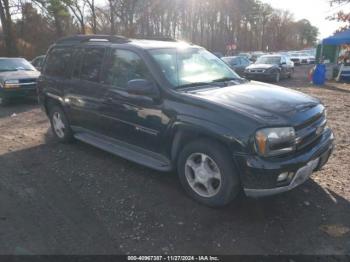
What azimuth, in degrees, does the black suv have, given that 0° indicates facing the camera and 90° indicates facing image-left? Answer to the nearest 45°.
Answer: approximately 315°

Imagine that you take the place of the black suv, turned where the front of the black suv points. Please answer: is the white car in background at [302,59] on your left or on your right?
on your left

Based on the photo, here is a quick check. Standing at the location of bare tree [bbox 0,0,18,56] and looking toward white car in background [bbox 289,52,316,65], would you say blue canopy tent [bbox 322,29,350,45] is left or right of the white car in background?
right

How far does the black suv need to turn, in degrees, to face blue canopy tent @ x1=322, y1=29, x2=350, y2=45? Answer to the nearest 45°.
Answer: approximately 90° to its left

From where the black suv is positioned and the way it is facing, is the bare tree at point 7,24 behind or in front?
behind
